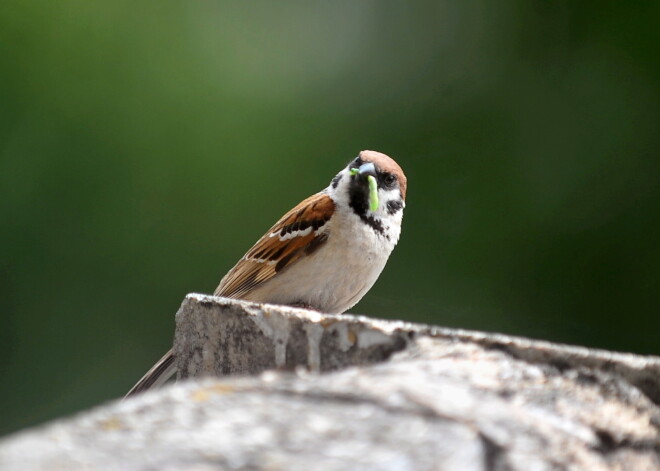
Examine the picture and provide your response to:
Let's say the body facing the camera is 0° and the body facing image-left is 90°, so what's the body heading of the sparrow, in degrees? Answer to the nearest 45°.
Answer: approximately 315°
